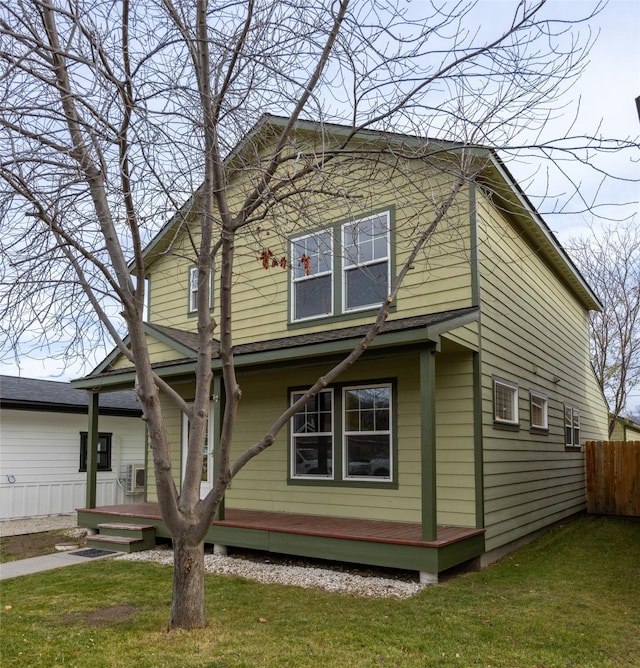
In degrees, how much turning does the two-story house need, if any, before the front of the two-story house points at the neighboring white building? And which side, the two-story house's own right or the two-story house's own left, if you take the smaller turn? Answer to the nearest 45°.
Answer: approximately 90° to the two-story house's own right

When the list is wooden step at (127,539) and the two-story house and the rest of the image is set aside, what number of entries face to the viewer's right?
0

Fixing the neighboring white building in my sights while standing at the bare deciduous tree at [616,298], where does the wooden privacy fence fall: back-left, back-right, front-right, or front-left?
front-left

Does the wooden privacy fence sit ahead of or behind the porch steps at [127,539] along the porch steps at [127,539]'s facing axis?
behind

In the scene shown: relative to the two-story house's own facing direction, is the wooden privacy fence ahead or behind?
behind

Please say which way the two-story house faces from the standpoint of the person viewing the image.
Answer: facing the viewer and to the left of the viewer

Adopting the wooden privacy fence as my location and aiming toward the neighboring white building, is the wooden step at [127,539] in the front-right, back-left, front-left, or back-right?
front-left

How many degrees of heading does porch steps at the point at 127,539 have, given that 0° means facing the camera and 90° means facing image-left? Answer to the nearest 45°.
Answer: approximately 45°

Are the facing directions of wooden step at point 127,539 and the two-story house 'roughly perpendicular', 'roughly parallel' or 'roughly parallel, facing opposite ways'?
roughly parallel
